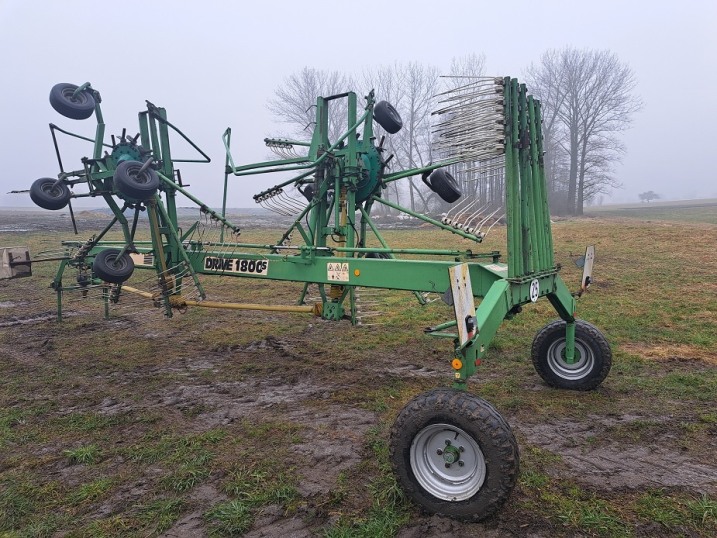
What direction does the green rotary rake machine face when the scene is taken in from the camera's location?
facing away from the viewer and to the left of the viewer
